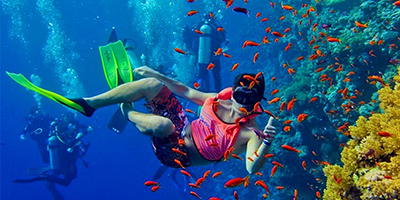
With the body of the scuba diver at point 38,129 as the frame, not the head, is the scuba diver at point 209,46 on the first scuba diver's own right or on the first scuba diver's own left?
on the first scuba diver's own left

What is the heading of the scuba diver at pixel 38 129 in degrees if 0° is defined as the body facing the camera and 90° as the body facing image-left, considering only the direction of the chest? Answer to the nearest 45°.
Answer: approximately 45°

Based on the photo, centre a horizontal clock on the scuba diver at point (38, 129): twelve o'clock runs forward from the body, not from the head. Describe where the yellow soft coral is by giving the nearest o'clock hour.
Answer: The yellow soft coral is roughly at 10 o'clock from the scuba diver.

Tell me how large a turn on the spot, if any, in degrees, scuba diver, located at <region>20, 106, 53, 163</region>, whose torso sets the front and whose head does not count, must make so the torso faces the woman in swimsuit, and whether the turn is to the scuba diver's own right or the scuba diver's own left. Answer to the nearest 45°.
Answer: approximately 45° to the scuba diver's own left
